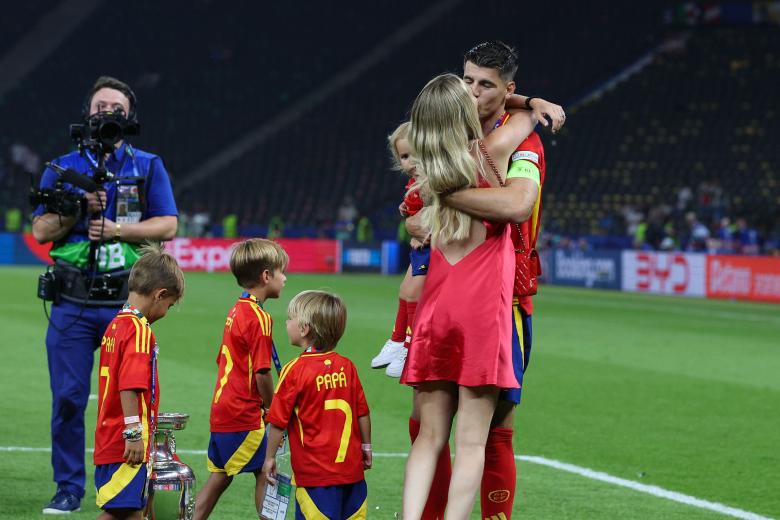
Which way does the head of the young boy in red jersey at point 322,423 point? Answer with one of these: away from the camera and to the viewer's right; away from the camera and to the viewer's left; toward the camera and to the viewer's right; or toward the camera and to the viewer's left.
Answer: away from the camera and to the viewer's left

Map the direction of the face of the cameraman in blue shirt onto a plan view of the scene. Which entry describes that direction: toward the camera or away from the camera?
toward the camera

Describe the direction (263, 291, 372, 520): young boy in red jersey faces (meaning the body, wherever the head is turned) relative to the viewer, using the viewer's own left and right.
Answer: facing away from the viewer and to the left of the viewer

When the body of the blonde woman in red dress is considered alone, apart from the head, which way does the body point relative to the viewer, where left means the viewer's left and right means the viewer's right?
facing away from the viewer and to the right of the viewer

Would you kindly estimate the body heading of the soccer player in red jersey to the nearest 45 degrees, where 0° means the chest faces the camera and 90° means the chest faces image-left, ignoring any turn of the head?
approximately 45°

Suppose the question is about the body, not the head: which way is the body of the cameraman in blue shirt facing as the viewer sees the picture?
toward the camera

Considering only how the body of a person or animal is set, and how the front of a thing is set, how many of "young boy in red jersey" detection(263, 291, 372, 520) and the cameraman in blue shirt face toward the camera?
1

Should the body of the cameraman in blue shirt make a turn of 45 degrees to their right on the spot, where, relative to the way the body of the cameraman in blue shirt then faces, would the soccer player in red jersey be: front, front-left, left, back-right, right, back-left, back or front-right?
left

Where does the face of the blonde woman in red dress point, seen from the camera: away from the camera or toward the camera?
away from the camera
